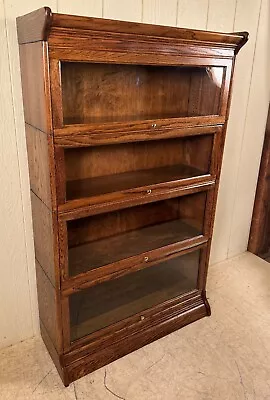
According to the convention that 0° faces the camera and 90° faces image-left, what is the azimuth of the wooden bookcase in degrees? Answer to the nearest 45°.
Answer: approximately 315°
